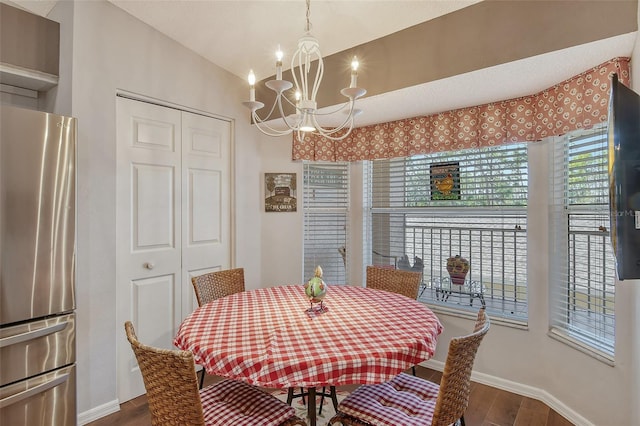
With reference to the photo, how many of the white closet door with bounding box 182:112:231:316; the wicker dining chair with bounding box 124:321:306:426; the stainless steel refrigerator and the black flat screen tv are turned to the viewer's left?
1

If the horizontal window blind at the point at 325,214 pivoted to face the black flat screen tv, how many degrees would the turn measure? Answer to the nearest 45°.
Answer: approximately 45° to its left

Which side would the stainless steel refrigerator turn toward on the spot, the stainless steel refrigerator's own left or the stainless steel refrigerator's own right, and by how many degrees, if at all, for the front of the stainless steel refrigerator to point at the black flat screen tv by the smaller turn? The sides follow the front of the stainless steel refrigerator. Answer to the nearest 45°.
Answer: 0° — it already faces it

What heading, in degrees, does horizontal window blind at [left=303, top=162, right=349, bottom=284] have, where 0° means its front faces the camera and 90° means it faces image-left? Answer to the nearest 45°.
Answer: approximately 0°

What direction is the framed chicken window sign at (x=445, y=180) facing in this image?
toward the camera

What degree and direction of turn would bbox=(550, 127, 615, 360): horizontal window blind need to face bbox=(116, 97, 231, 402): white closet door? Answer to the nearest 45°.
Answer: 0° — it already faces it

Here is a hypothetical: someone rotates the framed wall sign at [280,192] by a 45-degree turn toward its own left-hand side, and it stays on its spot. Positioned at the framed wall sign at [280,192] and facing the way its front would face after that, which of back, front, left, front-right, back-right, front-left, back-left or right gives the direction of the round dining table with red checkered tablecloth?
front-right

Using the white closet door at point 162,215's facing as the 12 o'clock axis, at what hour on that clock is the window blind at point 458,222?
The window blind is roughly at 11 o'clock from the white closet door.

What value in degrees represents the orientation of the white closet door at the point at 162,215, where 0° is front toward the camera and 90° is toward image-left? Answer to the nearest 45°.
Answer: approximately 315°

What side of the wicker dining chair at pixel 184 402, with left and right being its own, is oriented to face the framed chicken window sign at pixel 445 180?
front

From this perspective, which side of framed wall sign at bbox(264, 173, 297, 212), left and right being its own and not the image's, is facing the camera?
front

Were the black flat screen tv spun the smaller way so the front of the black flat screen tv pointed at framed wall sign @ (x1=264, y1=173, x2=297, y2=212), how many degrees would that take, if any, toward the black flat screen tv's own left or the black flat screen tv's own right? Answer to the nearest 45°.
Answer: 0° — it already faces it

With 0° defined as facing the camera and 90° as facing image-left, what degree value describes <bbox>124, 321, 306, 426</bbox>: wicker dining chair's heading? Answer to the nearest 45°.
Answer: approximately 225°

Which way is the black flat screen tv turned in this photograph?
to the viewer's left

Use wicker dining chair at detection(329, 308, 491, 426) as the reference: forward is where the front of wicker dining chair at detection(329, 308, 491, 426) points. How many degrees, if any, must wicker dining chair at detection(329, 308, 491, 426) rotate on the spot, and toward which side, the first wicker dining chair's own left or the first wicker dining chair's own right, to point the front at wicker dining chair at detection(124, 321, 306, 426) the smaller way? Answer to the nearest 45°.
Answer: approximately 90° to the first wicker dining chair's own left

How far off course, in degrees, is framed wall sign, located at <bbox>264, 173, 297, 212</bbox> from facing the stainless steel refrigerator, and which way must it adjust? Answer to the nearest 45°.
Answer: approximately 45° to its right
